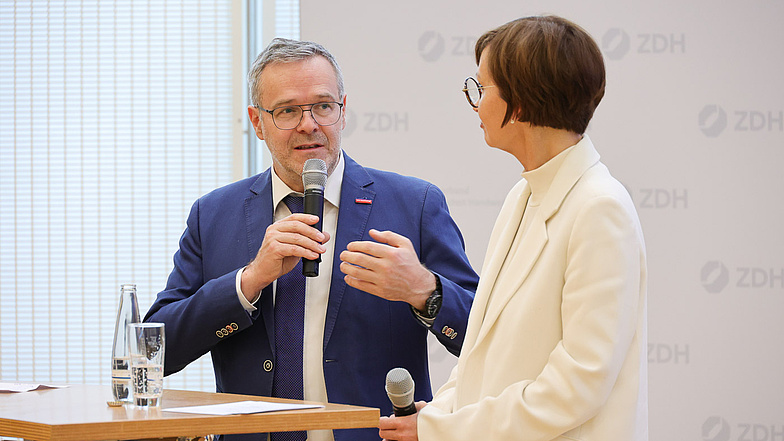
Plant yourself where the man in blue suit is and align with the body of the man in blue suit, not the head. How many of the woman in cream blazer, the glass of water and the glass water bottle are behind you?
0

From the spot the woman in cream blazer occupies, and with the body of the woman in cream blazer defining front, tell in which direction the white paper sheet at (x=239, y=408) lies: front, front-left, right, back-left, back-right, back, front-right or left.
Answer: front

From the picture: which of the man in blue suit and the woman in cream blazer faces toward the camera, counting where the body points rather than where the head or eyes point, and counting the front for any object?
the man in blue suit

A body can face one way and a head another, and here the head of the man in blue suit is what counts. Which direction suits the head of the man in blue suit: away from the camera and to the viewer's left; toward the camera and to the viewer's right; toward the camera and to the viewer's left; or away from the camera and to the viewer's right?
toward the camera and to the viewer's right

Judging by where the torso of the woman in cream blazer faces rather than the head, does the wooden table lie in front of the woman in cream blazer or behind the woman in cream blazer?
in front

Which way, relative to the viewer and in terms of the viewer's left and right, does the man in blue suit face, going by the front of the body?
facing the viewer

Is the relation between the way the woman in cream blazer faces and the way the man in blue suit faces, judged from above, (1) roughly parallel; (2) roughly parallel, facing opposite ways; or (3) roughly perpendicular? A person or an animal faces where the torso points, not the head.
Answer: roughly perpendicular

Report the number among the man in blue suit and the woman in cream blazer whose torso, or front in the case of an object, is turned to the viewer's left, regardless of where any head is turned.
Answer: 1

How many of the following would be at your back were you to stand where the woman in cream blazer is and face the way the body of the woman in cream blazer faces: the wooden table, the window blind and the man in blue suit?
0

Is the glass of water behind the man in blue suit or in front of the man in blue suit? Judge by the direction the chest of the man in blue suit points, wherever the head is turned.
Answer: in front

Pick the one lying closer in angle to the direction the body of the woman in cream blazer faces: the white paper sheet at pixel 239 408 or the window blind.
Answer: the white paper sheet

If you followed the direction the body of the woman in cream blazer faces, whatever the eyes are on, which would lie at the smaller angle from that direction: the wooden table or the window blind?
the wooden table

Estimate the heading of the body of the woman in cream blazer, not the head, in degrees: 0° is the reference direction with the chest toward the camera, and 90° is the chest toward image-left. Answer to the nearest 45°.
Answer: approximately 90°

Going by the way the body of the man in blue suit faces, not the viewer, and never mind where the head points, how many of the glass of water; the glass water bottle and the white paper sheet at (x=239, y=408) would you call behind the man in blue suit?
0

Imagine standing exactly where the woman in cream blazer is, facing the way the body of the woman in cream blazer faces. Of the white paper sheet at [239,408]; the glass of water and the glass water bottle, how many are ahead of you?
3

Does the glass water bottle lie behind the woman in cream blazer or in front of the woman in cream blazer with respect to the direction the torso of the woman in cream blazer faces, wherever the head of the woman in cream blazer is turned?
in front
